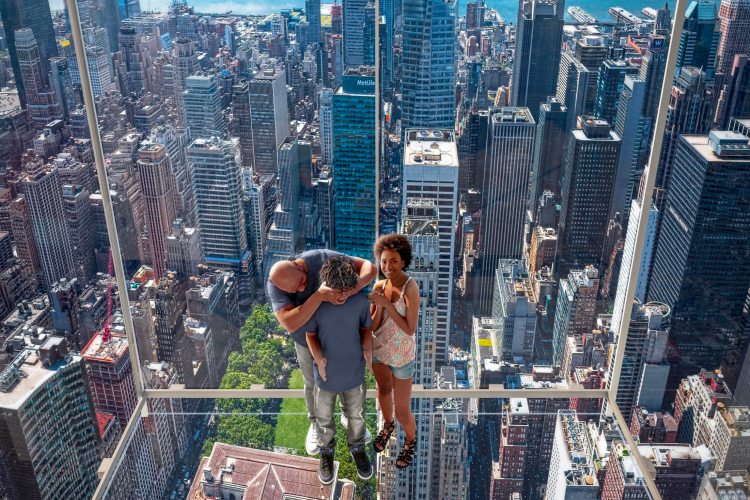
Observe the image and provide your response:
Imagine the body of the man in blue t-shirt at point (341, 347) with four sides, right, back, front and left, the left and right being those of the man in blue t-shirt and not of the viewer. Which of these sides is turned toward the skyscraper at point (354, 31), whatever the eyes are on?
back

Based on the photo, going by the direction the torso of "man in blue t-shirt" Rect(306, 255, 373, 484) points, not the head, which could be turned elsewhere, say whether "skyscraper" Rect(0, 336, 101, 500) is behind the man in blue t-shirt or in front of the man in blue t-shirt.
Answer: behind

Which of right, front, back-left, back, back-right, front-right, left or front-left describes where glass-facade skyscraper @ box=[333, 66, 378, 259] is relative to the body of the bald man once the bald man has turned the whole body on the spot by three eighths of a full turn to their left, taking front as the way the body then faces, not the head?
front

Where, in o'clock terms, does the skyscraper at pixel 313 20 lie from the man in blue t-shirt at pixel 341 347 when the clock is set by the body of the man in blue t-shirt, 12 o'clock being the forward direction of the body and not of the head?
The skyscraper is roughly at 6 o'clock from the man in blue t-shirt.

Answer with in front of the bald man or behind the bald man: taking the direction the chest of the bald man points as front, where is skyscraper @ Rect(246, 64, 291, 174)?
behind

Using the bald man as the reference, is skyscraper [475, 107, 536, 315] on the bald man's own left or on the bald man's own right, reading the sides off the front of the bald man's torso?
on the bald man's own left

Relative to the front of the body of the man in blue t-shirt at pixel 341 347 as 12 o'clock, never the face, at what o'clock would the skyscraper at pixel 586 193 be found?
The skyscraper is roughly at 7 o'clock from the man in blue t-shirt.

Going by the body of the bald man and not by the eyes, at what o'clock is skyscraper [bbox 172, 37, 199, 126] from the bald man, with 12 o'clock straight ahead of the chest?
The skyscraper is roughly at 7 o'clock from the bald man.

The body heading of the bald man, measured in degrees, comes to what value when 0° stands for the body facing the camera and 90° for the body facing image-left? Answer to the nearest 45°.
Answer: approximately 315°

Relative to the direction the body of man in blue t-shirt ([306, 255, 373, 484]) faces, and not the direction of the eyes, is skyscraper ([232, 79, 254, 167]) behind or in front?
behind

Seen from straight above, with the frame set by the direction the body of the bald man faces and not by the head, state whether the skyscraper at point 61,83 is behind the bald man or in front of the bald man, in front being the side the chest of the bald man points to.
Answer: behind

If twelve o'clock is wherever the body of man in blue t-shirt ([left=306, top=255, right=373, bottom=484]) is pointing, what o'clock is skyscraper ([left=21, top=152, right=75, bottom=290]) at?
The skyscraper is roughly at 5 o'clock from the man in blue t-shirt.

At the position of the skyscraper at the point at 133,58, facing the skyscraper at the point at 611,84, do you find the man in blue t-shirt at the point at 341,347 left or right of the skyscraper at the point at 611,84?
right
